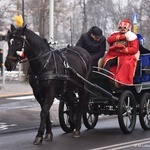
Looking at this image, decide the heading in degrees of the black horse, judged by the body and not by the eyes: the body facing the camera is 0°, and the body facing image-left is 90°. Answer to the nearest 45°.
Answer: approximately 45°

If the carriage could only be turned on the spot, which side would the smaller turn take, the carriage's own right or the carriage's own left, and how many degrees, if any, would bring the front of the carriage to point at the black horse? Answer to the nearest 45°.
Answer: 0° — it already faces it

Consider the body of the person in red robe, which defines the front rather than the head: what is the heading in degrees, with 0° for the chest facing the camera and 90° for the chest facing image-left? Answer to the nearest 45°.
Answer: approximately 45°

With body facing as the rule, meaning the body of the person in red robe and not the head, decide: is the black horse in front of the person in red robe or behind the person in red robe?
in front

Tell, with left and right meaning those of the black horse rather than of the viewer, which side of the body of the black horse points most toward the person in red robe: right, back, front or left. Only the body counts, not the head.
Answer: back
